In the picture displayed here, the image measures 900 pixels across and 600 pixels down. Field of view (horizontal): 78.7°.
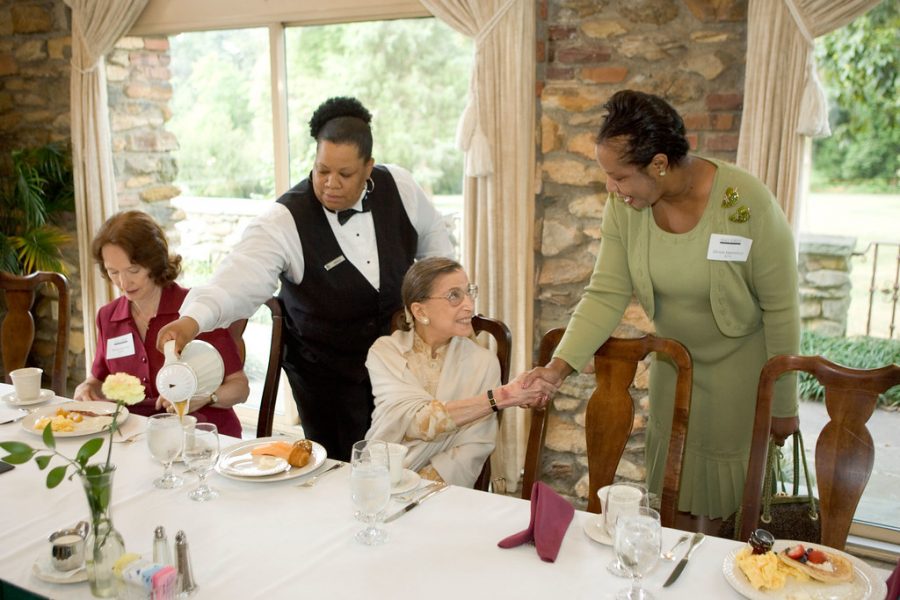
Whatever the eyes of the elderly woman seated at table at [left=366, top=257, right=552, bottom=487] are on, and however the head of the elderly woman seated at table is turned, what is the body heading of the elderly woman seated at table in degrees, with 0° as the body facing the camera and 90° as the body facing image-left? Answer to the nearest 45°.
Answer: approximately 315°

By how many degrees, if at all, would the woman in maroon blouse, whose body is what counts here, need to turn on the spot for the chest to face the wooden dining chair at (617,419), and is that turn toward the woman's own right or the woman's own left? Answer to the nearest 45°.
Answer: approximately 90° to the woman's own left

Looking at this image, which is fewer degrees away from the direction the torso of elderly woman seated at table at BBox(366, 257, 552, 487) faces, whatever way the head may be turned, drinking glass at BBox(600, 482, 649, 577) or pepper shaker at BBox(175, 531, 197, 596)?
the drinking glass

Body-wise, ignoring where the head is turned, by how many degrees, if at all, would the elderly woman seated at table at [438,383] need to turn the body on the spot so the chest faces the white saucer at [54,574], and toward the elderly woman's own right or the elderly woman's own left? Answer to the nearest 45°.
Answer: approximately 90° to the elderly woman's own right

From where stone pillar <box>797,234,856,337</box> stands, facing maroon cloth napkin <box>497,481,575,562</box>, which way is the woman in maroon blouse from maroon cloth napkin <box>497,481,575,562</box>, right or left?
right

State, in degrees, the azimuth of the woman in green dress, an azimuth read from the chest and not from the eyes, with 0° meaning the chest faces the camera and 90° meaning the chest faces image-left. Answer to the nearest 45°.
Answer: approximately 45°

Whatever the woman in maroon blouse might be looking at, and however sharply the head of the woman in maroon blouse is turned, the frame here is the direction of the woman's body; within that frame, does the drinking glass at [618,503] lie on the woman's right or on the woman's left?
on the woman's left
